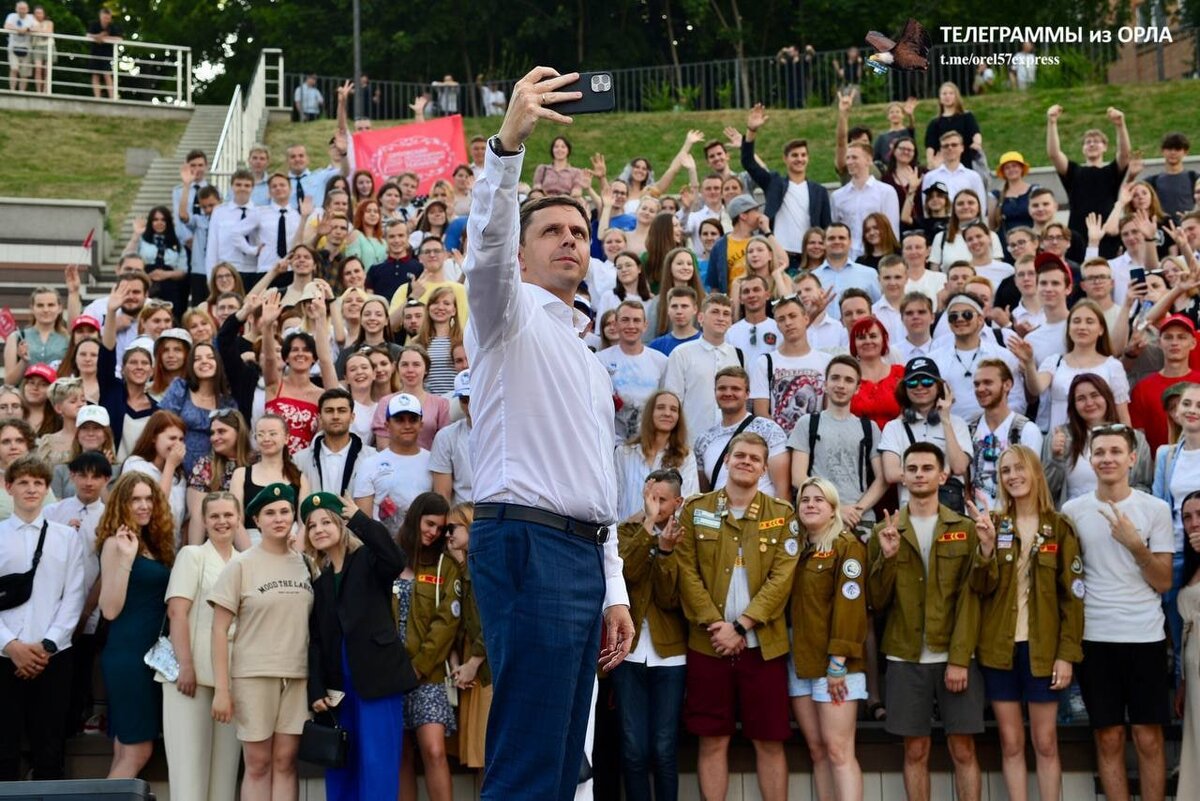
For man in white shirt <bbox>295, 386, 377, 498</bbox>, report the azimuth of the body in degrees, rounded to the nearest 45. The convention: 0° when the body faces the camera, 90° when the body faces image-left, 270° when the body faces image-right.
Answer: approximately 0°

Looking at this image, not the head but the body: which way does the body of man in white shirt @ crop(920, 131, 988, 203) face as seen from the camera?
toward the camera

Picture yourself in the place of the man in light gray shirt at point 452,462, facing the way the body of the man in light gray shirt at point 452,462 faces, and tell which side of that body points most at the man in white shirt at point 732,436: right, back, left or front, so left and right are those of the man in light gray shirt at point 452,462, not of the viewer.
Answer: left

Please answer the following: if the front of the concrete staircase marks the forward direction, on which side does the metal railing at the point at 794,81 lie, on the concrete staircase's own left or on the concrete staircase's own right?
on the concrete staircase's own left

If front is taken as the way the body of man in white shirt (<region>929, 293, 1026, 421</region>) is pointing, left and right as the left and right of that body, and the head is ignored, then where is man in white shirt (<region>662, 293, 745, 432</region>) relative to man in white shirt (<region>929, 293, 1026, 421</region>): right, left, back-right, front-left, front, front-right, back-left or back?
right

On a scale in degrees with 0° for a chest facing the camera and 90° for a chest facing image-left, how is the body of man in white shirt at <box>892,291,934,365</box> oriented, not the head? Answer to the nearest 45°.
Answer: approximately 0°

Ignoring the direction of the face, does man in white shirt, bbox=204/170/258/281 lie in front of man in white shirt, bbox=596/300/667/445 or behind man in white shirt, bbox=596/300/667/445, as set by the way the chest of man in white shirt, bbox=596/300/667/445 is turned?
behind

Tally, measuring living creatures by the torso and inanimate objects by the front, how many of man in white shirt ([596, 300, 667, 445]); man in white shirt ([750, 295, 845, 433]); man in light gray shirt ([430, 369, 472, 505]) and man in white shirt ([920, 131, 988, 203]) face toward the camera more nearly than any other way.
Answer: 4

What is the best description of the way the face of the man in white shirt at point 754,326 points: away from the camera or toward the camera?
toward the camera

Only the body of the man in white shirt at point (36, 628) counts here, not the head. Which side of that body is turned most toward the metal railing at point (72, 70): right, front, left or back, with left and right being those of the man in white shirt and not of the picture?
back

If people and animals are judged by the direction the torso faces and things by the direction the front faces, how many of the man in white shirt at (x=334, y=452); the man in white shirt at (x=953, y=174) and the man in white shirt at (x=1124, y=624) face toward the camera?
3

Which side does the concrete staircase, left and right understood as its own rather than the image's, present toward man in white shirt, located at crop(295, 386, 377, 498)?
front

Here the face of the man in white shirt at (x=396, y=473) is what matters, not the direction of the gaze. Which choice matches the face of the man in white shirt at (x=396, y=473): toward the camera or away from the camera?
toward the camera
